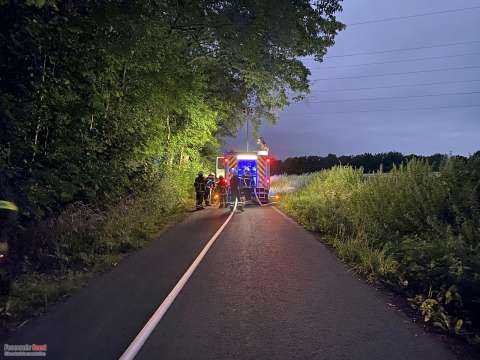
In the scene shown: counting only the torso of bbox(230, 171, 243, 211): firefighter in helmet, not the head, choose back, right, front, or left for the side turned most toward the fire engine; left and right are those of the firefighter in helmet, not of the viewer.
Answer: front

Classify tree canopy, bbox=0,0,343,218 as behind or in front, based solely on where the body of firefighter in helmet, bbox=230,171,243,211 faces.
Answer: behind

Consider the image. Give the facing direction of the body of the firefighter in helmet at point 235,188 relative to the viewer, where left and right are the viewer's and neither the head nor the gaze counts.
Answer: facing away from the viewer

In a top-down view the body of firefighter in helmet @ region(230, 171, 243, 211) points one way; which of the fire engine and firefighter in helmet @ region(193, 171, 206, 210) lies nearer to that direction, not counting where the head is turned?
the fire engine

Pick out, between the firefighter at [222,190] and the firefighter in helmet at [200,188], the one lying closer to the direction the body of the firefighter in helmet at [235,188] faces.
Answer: the firefighter

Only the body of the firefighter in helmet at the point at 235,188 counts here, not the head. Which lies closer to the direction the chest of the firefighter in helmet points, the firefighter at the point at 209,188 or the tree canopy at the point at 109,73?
the firefighter

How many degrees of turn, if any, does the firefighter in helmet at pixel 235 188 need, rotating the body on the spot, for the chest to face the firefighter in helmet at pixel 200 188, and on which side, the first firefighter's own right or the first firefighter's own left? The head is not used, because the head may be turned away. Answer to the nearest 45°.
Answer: approximately 90° to the first firefighter's own left
